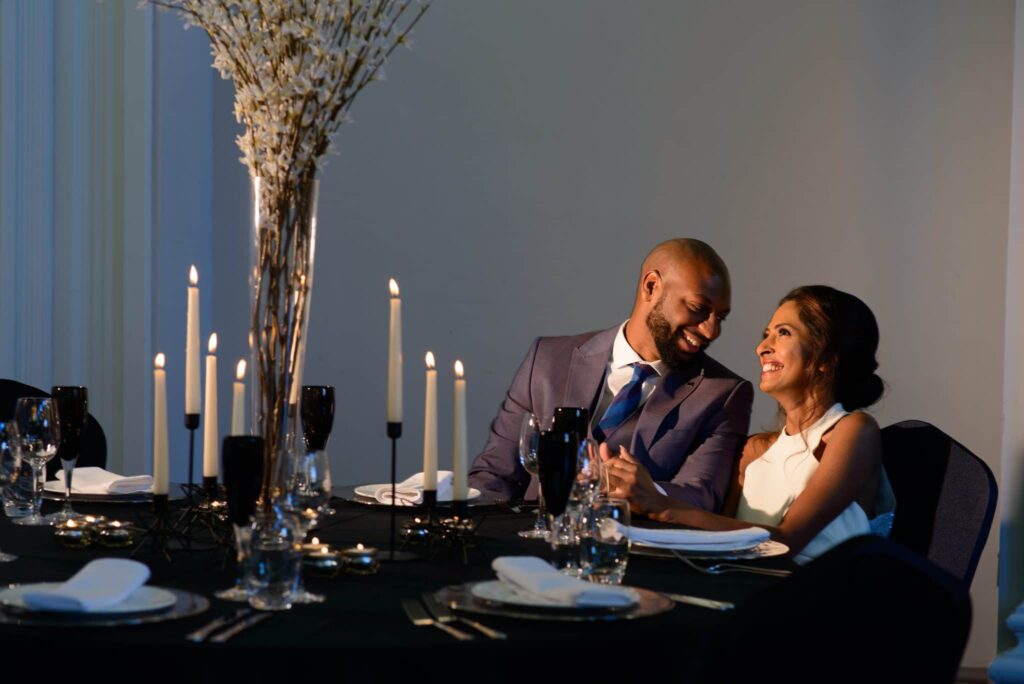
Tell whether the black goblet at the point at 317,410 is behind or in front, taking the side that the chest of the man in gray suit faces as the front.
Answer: in front

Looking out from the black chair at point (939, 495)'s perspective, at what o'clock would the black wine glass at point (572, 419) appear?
The black wine glass is roughly at 12 o'clock from the black chair.

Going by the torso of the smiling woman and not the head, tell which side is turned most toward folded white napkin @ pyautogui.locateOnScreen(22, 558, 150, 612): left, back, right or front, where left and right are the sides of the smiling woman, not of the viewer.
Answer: front

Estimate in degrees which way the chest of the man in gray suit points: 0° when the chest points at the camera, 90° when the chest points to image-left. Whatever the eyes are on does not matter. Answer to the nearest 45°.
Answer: approximately 0°

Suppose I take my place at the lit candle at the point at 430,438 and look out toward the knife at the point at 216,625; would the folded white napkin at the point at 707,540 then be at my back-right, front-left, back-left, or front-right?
back-left

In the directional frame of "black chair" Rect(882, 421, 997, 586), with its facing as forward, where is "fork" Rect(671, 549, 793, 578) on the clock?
The fork is roughly at 11 o'clock from the black chair.

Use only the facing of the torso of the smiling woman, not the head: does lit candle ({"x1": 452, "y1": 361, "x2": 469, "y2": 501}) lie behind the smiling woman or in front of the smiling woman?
in front

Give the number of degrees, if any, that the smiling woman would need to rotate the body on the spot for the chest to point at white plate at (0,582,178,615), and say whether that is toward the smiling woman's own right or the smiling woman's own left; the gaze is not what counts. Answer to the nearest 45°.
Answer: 0° — they already face it

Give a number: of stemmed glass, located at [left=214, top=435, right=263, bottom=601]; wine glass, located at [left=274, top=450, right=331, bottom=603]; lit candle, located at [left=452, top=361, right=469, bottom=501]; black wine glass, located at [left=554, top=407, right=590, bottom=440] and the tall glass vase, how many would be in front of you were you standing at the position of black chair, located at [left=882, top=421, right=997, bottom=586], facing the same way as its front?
5

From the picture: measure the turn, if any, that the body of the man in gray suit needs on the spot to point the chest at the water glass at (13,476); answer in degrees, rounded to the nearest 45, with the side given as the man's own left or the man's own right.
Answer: approximately 45° to the man's own right
